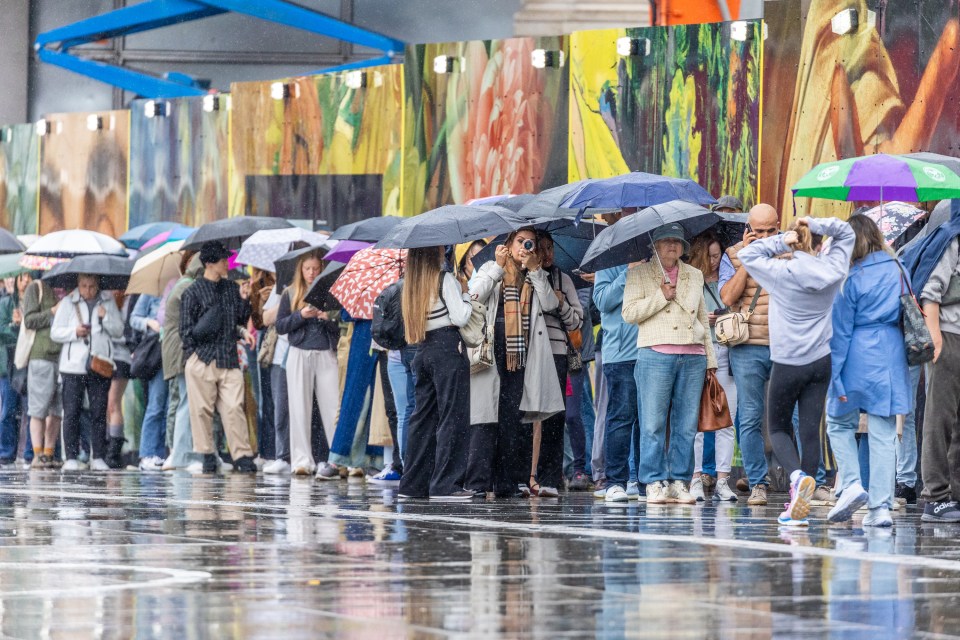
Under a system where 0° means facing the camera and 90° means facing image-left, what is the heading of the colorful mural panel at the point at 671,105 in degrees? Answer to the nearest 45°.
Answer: approximately 45°

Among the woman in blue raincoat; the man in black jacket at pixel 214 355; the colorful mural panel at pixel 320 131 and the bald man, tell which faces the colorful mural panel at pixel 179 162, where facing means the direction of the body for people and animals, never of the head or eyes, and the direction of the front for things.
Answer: the woman in blue raincoat

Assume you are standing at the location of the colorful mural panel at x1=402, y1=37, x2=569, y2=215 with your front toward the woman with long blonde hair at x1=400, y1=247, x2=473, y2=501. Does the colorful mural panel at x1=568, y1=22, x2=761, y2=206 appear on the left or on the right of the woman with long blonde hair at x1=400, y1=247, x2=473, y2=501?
left

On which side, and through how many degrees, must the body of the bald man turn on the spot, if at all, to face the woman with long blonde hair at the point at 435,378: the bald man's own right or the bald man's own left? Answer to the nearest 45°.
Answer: approximately 135° to the bald man's own right

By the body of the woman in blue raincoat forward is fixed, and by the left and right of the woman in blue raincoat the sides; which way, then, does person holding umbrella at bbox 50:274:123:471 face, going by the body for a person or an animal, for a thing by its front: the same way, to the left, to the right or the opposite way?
the opposite way

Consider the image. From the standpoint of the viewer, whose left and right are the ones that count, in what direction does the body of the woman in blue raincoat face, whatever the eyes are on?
facing away from the viewer and to the left of the viewer

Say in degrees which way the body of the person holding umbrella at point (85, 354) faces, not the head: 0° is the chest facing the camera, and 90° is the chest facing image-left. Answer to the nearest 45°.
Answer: approximately 0°

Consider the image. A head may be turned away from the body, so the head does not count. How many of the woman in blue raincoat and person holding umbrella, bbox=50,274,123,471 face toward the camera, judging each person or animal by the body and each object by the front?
1

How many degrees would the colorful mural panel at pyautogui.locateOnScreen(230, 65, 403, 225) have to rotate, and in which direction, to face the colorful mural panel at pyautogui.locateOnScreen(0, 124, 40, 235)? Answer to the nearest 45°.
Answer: approximately 90° to its right

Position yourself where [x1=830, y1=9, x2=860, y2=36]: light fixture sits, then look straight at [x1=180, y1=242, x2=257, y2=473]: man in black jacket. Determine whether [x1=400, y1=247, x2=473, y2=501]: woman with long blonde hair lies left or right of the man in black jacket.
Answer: left
